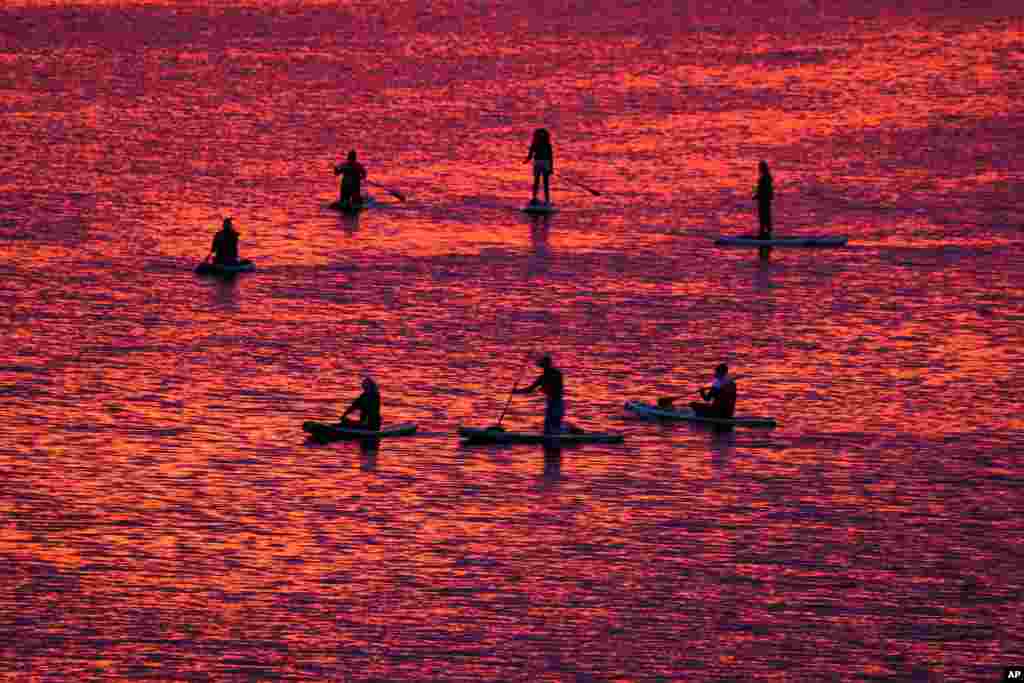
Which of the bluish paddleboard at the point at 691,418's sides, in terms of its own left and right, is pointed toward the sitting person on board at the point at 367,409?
front

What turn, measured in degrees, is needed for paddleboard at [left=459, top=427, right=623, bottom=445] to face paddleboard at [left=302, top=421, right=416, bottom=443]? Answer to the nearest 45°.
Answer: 0° — it already faces it

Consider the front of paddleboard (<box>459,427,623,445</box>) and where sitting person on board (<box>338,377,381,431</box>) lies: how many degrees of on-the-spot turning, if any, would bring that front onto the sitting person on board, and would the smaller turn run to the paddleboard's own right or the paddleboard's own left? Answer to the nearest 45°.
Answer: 0° — it already faces them

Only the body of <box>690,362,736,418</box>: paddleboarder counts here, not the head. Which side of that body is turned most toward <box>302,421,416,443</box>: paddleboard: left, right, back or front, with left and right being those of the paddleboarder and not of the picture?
front

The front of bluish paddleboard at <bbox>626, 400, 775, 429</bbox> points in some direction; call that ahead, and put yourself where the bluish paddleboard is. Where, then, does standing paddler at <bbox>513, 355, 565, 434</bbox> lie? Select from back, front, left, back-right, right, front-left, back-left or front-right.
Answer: front-left

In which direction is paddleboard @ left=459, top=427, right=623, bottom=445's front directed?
to the viewer's left

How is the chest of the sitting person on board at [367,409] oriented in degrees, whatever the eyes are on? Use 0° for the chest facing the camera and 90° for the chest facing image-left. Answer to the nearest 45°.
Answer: approximately 90°

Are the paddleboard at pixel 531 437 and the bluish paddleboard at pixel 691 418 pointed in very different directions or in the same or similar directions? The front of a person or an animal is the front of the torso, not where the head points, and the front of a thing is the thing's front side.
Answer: same or similar directions

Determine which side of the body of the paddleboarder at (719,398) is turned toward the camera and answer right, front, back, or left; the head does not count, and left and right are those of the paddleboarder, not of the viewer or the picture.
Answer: left

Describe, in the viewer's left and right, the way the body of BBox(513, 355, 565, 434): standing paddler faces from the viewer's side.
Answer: facing to the left of the viewer

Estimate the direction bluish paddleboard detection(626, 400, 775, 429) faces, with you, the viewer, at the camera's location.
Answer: facing to the left of the viewer
